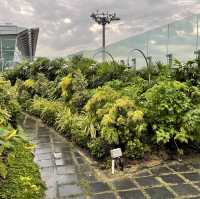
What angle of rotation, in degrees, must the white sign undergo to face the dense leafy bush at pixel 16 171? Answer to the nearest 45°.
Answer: approximately 45° to its right

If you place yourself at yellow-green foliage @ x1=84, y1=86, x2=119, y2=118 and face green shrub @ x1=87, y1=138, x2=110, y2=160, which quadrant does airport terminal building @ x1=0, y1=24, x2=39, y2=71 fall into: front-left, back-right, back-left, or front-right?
back-right

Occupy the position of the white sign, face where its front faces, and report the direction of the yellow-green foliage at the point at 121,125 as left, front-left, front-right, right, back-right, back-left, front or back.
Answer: back

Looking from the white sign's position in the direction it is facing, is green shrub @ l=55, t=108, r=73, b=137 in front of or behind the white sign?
behind

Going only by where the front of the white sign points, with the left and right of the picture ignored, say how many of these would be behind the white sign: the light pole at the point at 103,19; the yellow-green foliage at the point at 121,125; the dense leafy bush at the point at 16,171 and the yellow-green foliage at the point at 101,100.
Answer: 3

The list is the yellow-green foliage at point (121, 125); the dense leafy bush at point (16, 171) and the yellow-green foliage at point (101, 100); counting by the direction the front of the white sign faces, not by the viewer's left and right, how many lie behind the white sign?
2

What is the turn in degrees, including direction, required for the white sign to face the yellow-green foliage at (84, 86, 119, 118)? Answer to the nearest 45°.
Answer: approximately 180°

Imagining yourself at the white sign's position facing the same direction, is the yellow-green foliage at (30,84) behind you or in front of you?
behind

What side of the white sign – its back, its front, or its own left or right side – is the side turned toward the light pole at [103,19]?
back

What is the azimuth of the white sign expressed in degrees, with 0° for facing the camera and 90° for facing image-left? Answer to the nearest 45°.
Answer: approximately 0°

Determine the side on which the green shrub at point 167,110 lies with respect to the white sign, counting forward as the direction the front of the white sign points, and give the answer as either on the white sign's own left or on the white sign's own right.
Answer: on the white sign's own left

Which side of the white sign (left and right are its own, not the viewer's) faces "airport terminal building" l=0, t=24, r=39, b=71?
back

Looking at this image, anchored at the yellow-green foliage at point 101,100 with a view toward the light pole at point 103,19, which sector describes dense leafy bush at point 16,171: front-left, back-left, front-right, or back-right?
back-left
